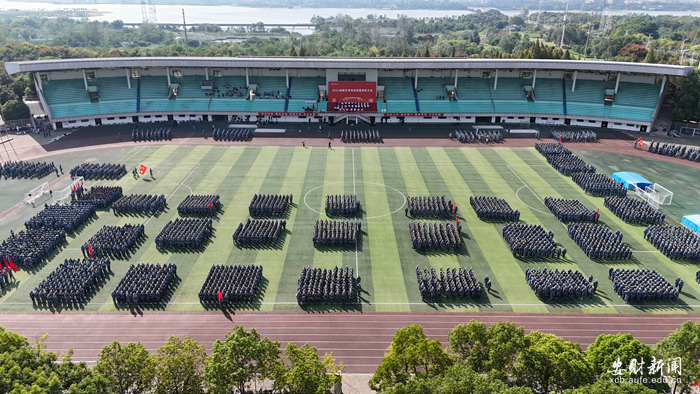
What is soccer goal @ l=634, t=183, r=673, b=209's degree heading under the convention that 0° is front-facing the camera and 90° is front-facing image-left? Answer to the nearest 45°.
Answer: approximately 45°

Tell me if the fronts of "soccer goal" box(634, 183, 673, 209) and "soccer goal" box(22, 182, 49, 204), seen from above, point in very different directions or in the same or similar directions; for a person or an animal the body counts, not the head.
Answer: very different directions

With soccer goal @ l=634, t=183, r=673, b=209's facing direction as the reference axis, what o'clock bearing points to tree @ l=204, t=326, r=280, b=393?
The tree is roughly at 11 o'clock from the soccer goal.

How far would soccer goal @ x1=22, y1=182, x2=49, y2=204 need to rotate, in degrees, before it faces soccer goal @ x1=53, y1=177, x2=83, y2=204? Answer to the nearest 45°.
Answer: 0° — it already faces it

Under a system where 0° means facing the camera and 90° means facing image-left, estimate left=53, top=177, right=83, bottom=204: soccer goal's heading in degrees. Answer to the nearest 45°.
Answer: approximately 315°

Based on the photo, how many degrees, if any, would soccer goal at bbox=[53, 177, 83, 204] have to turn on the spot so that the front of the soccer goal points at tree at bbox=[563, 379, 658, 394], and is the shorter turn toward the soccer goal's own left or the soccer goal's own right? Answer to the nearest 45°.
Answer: approximately 45° to the soccer goal's own right

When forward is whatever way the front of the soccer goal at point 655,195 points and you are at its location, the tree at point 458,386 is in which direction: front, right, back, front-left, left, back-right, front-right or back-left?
front-left

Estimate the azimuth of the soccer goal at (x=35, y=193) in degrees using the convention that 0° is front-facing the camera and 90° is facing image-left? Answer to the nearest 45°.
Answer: approximately 315°
